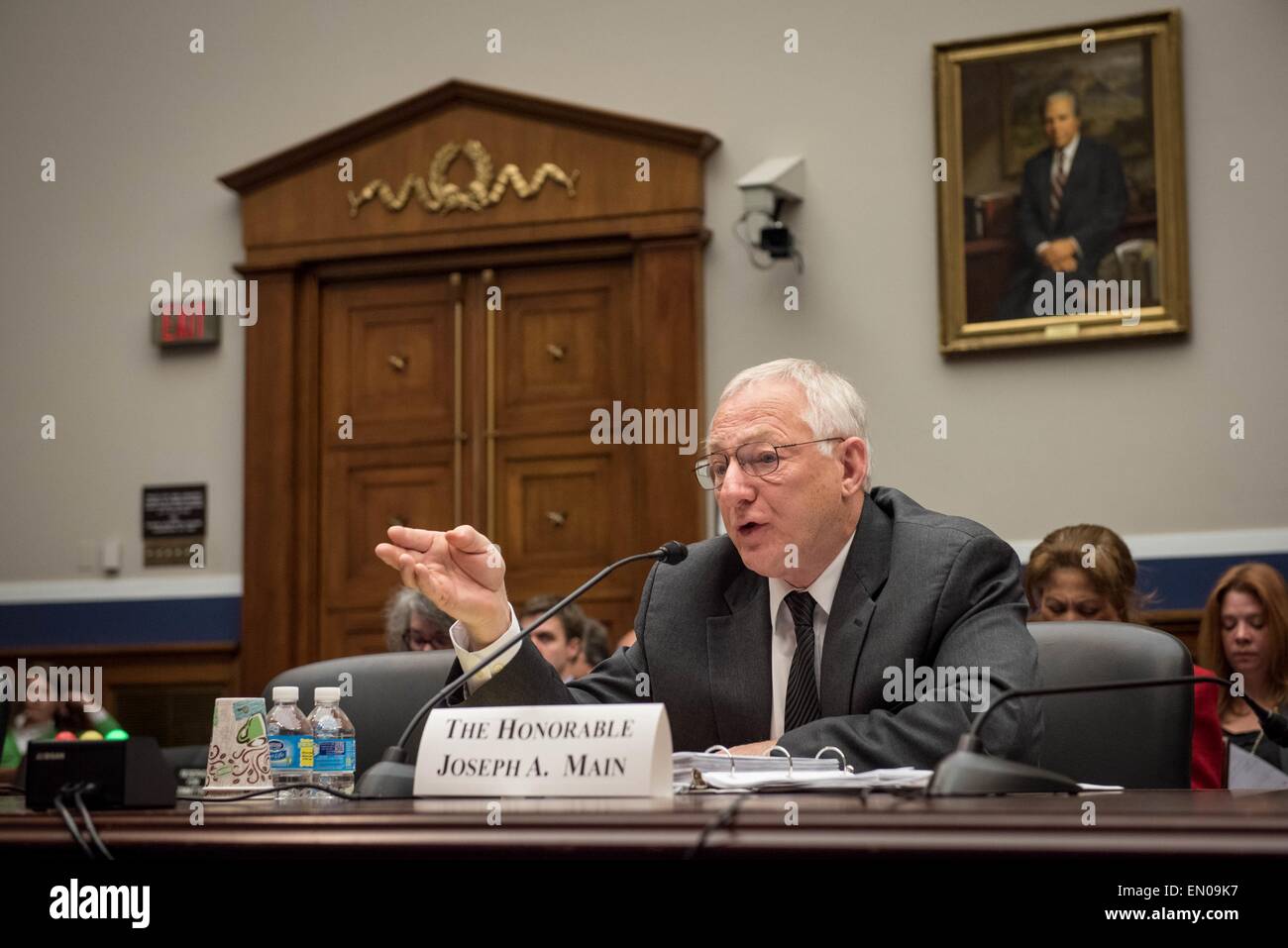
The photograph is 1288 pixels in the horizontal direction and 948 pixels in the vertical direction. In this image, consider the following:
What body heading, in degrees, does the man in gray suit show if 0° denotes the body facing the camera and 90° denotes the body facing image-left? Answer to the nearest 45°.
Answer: approximately 45°

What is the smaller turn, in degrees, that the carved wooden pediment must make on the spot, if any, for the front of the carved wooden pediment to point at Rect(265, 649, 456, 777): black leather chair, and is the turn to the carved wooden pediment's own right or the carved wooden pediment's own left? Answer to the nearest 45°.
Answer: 0° — it already faces it

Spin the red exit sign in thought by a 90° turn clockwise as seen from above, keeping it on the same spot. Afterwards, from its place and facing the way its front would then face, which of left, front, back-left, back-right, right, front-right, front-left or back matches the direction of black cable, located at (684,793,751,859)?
left

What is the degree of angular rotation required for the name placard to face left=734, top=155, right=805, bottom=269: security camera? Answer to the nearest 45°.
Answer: approximately 180°

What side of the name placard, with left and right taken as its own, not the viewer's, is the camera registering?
front

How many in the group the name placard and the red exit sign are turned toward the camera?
2

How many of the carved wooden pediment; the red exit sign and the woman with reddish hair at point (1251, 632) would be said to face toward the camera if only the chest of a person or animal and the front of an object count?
3

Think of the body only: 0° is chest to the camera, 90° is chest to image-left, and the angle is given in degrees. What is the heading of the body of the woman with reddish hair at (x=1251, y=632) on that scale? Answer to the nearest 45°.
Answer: approximately 0°

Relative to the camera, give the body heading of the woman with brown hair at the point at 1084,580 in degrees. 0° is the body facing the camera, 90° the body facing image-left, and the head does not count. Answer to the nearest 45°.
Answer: approximately 45°

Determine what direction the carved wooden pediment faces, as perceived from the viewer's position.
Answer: facing the viewer

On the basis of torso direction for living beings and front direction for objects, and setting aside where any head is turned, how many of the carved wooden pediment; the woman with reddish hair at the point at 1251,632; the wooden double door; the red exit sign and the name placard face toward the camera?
5

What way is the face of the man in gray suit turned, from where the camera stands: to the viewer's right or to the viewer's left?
to the viewer's left

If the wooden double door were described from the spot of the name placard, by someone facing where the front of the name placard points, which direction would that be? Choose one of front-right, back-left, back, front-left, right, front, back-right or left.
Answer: back

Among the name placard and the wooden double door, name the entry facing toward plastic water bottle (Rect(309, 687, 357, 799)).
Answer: the wooden double door

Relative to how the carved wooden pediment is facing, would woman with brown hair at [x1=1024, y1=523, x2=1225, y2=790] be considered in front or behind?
in front
